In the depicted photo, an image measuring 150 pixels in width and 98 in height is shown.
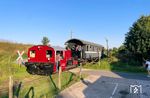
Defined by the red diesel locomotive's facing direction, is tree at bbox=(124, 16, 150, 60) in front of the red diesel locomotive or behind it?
behind

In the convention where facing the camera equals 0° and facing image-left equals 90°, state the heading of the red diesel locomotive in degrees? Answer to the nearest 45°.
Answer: approximately 45°
